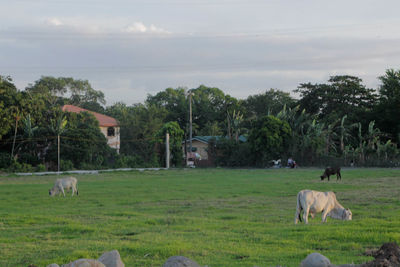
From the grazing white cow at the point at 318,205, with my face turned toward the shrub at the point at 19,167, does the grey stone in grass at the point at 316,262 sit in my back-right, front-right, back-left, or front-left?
back-left

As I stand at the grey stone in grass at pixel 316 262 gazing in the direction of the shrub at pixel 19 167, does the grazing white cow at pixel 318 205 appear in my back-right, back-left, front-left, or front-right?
front-right

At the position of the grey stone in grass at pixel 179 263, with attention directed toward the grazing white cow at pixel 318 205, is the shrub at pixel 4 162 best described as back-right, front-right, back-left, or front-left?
front-left

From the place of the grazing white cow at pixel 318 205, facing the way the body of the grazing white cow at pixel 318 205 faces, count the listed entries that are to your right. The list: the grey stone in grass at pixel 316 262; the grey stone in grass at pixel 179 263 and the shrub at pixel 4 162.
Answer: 2

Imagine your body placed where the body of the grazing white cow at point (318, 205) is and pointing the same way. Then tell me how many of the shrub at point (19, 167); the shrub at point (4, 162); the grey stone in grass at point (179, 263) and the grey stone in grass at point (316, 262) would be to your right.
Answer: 2

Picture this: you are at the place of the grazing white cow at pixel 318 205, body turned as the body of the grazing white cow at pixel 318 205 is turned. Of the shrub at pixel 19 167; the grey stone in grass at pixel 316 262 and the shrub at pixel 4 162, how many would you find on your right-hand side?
1

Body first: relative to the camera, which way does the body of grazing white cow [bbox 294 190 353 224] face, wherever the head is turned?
to the viewer's right

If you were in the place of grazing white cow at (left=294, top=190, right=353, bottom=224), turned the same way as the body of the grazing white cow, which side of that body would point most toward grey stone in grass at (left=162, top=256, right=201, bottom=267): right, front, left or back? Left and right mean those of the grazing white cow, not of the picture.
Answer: right

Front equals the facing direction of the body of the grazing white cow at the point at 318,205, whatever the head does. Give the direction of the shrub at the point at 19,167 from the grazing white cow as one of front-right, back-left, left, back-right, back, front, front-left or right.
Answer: back-left

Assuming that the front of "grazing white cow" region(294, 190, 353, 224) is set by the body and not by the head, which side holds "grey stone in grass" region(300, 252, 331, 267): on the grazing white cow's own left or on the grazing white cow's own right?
on the grazing white cow's own right

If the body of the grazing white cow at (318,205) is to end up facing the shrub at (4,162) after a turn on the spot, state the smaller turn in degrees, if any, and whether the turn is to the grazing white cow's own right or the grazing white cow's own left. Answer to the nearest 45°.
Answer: approximately 135° to the grazing white cow's own left
